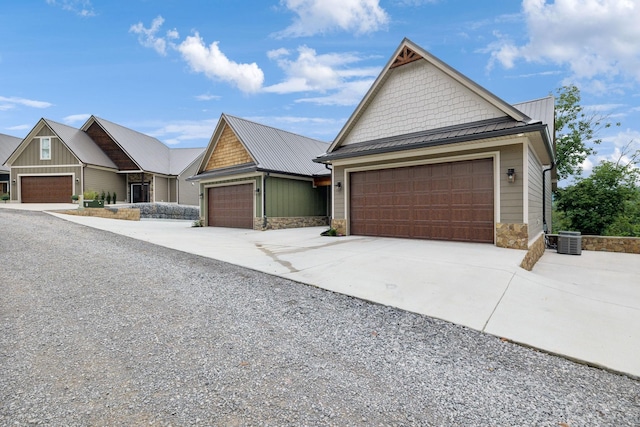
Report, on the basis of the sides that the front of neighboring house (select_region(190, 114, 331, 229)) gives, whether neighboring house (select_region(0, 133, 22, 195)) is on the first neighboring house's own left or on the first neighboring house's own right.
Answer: on the first neighboring house's own right

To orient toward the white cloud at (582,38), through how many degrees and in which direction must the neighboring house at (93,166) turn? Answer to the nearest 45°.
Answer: approximately 90° to its left

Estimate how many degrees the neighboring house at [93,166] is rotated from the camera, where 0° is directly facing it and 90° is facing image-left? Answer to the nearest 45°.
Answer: approximately 45°

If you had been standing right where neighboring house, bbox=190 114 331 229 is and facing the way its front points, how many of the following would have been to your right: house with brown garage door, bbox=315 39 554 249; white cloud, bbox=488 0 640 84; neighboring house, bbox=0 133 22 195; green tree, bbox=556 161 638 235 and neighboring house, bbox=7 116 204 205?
2

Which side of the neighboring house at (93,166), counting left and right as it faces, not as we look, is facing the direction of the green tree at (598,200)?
left

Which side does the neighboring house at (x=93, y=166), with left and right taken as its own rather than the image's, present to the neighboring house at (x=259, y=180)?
left

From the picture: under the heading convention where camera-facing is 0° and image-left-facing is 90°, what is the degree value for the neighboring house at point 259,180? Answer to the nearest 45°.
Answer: approximately 45°

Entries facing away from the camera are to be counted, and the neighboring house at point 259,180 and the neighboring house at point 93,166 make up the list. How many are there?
0
